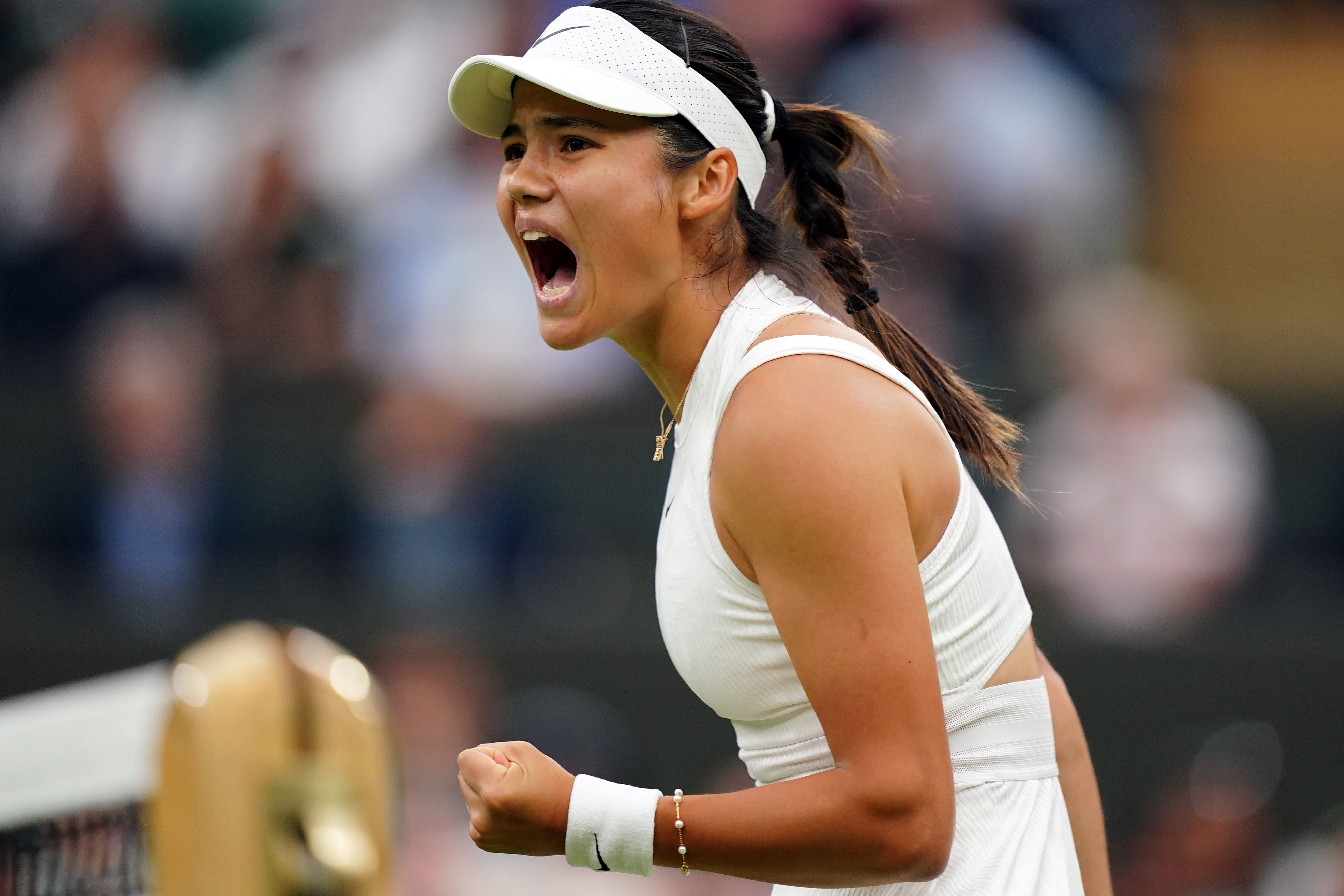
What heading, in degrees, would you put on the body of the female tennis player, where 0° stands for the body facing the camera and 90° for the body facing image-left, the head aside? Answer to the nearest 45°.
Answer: approximately 90°

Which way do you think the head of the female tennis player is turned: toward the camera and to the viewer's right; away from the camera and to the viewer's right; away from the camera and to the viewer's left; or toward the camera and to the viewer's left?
toward the camera and to the viewer's left

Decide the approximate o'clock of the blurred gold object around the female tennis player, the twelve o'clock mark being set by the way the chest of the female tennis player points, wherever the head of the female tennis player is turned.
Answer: The blurred gold object is roughly at 11 o'clock from the female tennis player.
